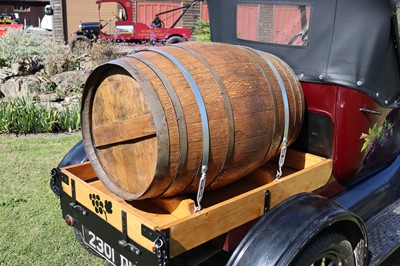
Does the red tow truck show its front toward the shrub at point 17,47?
no

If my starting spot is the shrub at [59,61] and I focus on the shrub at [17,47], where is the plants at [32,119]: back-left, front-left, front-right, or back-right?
back-left

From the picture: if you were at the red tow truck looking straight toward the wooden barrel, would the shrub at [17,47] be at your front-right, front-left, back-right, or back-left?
front-right

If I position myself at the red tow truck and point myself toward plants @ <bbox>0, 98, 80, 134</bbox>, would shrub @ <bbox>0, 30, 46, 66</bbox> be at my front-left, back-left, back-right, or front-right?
front-right

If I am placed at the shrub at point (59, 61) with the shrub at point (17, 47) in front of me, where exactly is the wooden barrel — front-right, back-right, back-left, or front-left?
back-left
